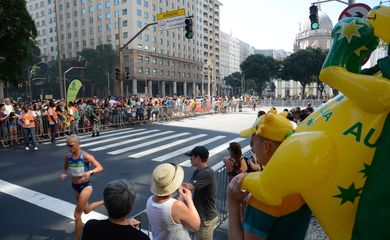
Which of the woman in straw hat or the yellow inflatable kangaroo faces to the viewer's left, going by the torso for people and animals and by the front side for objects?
the yellow inflatable kangaroo

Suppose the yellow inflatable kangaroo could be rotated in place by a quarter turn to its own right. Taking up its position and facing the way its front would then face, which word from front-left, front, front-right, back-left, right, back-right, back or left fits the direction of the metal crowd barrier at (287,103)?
front

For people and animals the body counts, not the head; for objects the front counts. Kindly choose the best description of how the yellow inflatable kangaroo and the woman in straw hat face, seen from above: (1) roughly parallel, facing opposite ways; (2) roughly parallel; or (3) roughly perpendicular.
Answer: roughly perpendicular

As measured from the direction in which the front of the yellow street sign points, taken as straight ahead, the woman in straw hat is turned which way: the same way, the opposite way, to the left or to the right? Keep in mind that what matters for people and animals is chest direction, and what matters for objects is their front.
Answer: the opposite way

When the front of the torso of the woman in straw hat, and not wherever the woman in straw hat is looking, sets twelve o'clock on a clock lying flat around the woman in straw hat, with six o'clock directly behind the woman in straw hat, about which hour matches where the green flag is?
The green flag is roughly at 10 o'clock from the woman in straw hat.

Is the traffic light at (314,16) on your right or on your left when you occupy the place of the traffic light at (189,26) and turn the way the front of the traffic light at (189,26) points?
on your left

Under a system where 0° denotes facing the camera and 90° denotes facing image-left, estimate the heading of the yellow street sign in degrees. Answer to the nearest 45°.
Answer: approximately 45°

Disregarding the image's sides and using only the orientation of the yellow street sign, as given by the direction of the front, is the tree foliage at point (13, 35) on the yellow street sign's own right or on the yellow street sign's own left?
on the yellow street sign's own right

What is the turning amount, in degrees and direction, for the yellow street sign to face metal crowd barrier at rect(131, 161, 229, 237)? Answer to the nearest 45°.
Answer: approximately 45° to its left

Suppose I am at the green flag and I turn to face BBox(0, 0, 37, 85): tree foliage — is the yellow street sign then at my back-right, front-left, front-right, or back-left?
back-right

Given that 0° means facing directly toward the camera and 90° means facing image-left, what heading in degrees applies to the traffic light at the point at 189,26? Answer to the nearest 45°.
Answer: approximately 45°

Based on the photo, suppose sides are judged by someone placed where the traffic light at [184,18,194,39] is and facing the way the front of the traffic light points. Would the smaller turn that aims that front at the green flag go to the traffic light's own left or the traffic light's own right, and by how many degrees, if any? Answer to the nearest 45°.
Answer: approximately 45° to the traffic light's own right

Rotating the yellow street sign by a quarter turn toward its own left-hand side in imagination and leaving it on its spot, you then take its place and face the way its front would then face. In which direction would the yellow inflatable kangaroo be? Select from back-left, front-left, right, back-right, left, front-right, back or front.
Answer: front-right

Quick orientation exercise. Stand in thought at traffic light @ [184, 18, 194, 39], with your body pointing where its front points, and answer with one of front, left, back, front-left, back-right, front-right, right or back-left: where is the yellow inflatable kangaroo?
front-left

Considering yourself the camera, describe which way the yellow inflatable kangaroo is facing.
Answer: facing to the left of the viewer

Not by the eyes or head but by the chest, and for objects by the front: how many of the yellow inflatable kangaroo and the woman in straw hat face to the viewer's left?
1

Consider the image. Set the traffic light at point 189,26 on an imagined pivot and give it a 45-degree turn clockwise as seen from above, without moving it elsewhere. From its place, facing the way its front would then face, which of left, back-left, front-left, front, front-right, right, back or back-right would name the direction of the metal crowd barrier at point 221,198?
left

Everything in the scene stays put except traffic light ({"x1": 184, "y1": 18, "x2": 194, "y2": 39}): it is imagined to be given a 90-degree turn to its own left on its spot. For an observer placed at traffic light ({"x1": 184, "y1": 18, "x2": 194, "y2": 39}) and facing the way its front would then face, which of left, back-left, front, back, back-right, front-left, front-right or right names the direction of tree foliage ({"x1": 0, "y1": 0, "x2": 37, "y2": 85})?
back-right
